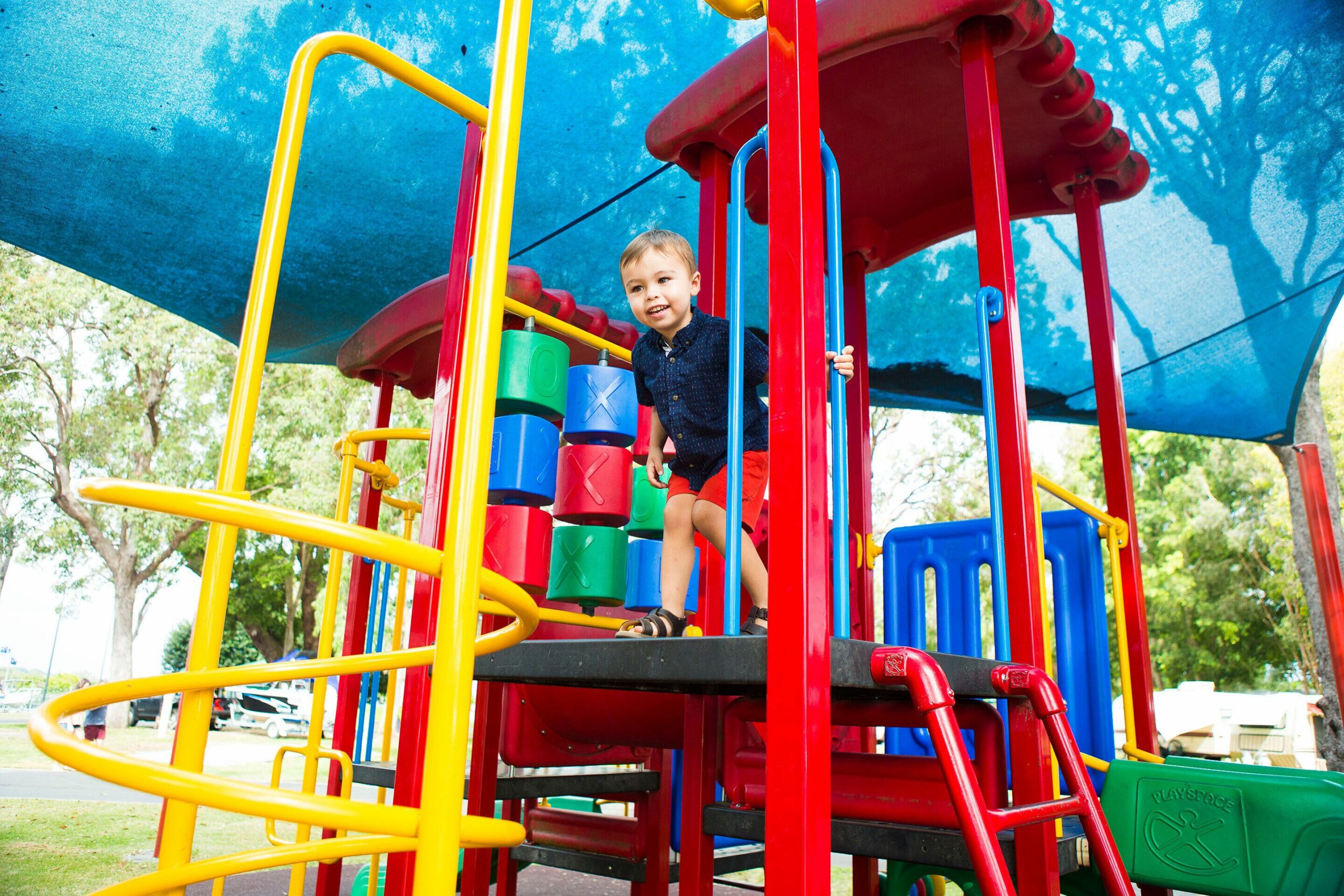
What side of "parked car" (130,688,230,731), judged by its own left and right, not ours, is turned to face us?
left

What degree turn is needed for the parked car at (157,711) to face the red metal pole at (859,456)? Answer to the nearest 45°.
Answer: approximately 90° to its left

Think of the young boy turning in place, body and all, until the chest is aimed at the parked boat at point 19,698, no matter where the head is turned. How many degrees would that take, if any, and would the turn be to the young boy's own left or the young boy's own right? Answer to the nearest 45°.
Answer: approximately 90° to the young boy's own right

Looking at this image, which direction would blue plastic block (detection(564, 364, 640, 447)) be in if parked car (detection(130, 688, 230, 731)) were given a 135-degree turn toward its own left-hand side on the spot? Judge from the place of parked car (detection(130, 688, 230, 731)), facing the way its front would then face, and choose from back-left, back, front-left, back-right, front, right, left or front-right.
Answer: front-right

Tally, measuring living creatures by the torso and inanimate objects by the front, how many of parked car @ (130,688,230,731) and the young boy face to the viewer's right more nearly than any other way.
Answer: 0

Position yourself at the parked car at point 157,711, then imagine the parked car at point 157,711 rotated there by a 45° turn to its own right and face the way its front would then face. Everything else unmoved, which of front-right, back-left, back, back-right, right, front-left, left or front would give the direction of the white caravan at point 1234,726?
back

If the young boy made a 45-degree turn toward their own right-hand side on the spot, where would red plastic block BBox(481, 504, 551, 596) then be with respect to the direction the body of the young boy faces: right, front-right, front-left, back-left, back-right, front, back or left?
front-right

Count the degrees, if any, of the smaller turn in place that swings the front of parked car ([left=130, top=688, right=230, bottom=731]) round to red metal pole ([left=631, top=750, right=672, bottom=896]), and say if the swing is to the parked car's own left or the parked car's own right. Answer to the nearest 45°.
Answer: approximately 90° to the parked car's own left

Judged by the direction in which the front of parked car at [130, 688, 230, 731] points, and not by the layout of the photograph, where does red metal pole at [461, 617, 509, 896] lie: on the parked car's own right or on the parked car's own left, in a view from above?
on the parked car's own left

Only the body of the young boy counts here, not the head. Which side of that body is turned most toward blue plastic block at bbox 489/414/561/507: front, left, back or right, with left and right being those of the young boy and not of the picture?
right

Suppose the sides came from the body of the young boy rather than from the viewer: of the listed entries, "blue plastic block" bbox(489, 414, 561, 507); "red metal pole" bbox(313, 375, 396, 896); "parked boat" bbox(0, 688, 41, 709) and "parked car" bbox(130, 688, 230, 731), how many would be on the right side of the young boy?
4

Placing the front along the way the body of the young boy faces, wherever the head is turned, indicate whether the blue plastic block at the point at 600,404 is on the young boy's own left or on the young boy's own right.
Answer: on the young boy's own right

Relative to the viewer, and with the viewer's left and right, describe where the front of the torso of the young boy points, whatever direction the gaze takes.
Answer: facing the viewer and to the left of the viewer
